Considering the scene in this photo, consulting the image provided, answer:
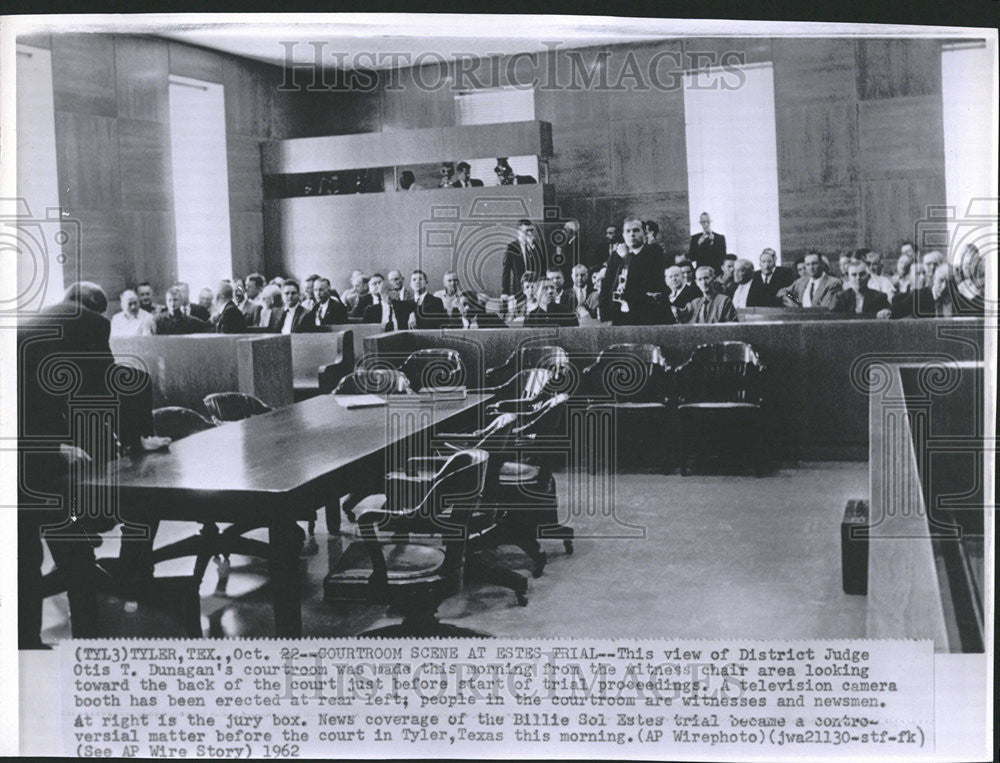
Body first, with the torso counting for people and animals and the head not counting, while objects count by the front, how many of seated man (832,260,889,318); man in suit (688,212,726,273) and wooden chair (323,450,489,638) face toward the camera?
2

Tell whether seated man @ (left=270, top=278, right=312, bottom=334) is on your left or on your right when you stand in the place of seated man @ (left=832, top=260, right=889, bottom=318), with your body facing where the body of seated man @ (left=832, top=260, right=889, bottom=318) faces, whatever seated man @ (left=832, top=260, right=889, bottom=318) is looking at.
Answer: on your right

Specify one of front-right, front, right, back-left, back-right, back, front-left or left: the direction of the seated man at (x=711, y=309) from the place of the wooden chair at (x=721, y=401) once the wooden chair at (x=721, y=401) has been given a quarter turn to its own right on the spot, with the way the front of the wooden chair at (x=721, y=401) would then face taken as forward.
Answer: right
